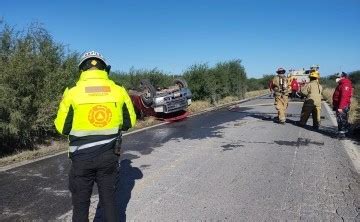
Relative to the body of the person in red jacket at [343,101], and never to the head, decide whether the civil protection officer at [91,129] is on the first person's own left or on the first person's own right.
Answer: on the first person's own left

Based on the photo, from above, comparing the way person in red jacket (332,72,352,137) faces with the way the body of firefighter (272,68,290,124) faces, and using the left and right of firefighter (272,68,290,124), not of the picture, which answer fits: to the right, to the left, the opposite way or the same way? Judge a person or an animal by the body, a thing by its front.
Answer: to the right

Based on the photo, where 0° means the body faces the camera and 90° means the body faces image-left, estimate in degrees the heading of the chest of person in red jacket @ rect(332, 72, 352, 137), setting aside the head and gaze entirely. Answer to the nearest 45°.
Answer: approximately 90°

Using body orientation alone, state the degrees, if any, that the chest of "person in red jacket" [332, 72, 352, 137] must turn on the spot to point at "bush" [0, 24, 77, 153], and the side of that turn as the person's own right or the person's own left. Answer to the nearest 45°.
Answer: approximately 45° to the person's own left

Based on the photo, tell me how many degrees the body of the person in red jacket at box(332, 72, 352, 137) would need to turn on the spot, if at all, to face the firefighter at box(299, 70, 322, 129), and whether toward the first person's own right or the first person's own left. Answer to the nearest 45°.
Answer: approximately 45° to the first person's own right

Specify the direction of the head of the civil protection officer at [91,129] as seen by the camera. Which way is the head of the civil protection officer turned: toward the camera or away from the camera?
away from the camera

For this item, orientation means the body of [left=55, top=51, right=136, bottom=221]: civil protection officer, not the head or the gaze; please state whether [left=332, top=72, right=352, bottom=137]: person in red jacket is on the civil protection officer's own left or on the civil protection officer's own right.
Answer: on the civil protection officer's own right
